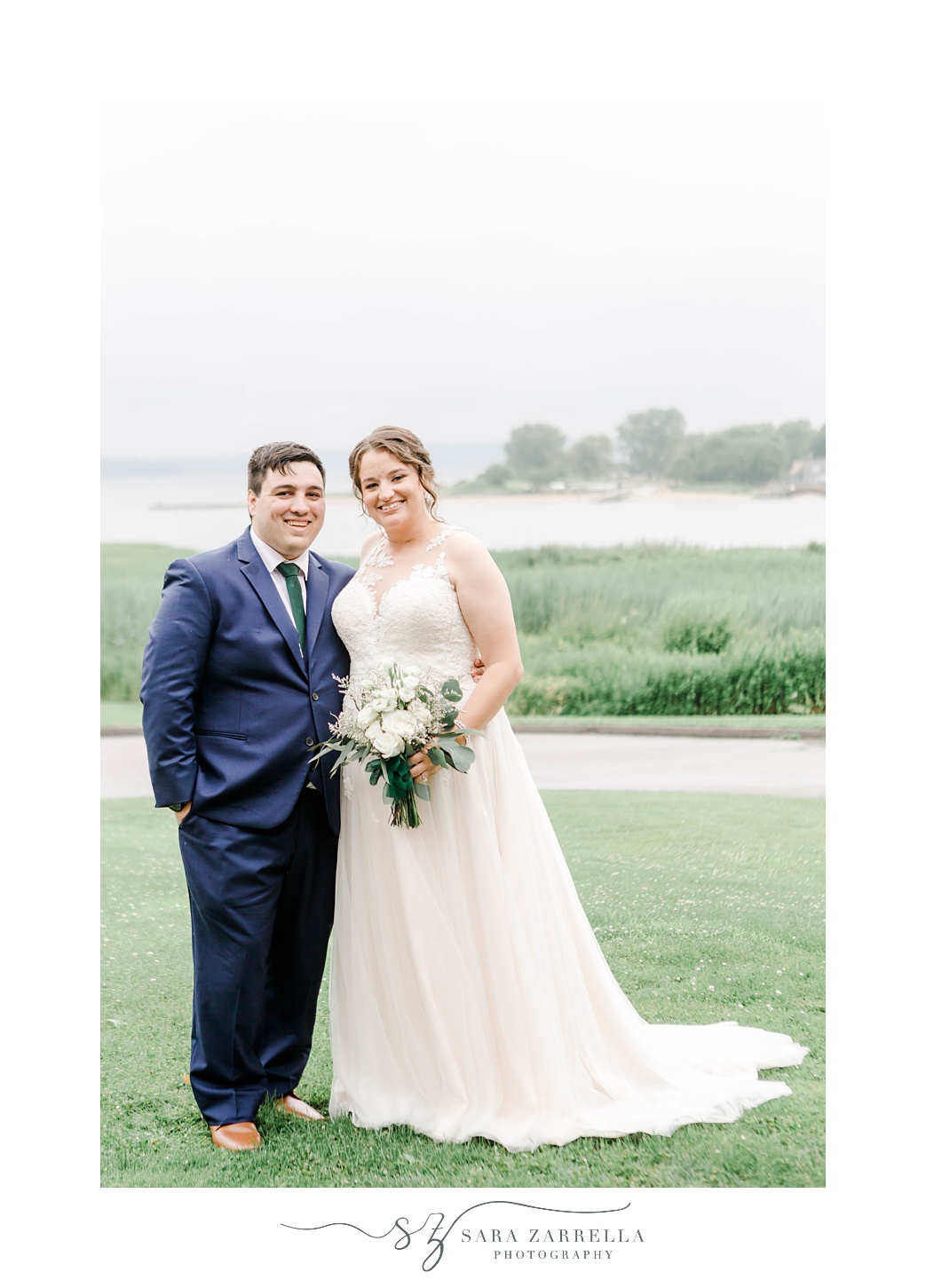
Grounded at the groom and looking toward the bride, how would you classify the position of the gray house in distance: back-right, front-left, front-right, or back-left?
front-left

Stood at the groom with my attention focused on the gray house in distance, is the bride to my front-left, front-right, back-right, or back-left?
front-right

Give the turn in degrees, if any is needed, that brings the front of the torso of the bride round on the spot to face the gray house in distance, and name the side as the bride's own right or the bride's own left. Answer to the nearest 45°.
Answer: approximately 135° to the bride's own right

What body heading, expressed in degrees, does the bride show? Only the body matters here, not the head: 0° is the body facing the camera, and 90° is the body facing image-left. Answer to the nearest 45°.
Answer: approximately 45°

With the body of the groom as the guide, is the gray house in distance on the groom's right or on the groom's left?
on the groom's left

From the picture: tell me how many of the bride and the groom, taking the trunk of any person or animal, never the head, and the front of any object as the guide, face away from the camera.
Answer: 0

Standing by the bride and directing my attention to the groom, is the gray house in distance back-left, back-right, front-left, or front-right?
back-right

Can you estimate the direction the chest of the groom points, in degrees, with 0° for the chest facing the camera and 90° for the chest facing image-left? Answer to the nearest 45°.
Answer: approximately 315°
